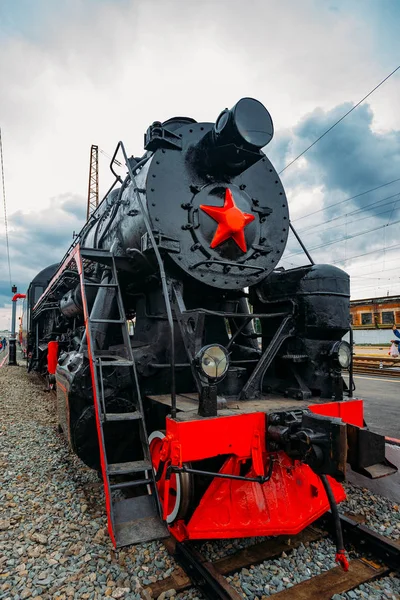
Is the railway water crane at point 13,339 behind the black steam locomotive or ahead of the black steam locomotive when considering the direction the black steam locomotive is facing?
behind

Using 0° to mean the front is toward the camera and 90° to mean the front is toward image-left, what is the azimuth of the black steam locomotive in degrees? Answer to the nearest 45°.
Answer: approximately 315°
